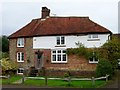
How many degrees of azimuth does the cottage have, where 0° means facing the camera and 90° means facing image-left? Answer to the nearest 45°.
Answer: approximately 0°

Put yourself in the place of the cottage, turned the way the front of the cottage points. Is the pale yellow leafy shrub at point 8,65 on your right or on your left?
on your right

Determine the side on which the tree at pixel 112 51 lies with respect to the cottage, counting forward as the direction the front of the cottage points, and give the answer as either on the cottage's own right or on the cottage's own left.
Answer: on the cottage's own left

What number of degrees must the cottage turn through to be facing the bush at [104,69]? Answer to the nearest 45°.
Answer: approximately 45° to its left
